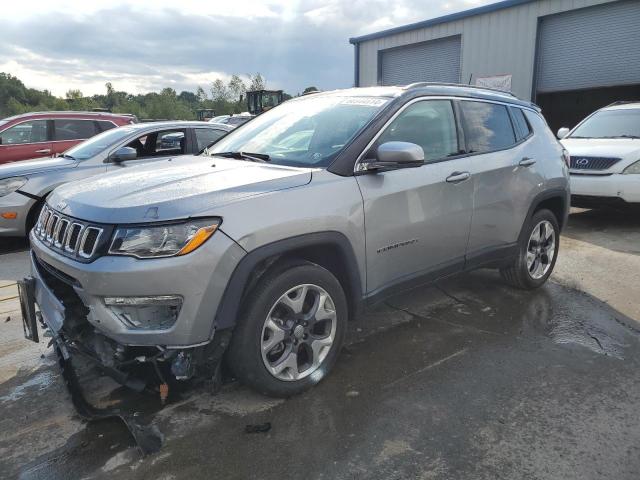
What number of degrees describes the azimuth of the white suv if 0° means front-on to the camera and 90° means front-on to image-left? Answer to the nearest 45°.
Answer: approximately 45°

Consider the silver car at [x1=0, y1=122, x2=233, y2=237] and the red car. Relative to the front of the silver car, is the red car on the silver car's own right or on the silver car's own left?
on the silver car's own right

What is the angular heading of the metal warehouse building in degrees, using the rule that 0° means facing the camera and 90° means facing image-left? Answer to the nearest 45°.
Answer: approximately 45°

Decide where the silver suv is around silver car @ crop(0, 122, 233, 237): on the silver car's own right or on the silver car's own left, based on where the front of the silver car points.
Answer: on the silver car's own left
